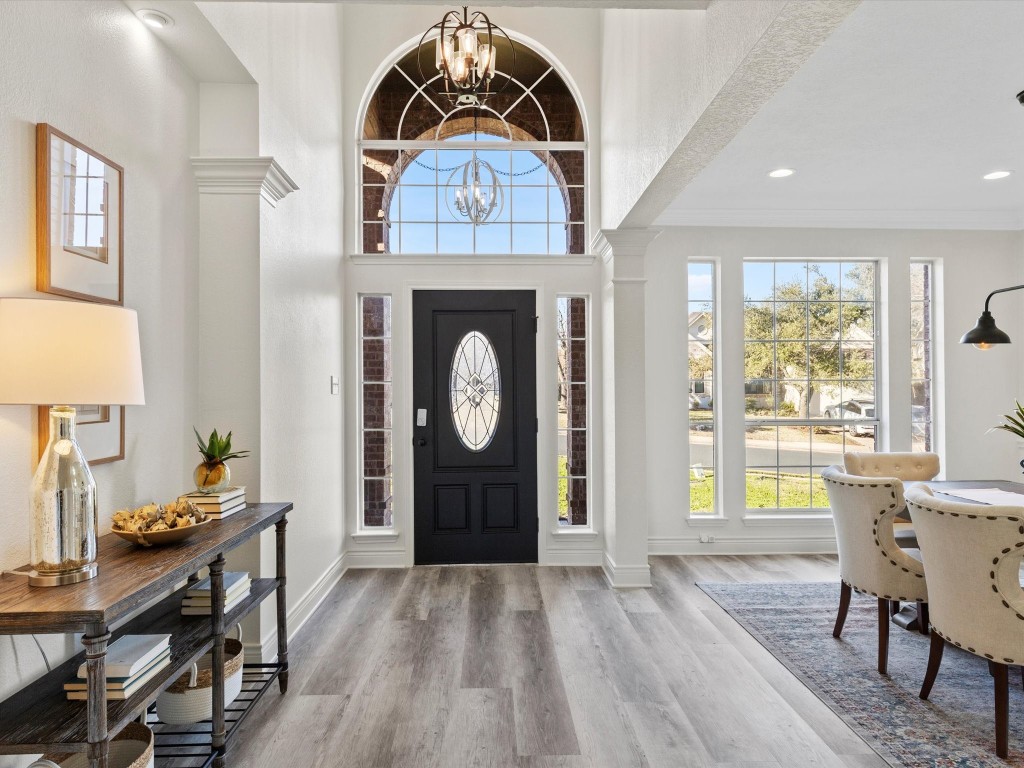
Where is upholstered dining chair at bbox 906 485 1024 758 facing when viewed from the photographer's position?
facing away from the viewer and to the right of the viewer

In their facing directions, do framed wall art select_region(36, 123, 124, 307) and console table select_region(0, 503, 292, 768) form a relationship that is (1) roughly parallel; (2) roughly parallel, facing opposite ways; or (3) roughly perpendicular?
roughly parallel

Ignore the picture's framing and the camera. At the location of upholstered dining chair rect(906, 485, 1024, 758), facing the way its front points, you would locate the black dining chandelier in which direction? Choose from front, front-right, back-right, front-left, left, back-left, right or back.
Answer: front-left

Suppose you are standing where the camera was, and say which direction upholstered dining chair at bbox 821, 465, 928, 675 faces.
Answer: facing away from the viewer and to the right of the viewer

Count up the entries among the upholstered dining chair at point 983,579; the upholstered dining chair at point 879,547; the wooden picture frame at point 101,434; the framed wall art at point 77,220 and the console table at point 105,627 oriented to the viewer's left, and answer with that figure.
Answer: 0

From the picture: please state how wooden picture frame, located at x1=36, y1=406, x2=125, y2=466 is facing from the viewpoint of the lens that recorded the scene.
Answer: facing the viewer and to the right of the viewer

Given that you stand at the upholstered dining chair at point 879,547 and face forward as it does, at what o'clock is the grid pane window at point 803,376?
The grid pane window is roughly at 10 o'clock from the upholstered dining chair.

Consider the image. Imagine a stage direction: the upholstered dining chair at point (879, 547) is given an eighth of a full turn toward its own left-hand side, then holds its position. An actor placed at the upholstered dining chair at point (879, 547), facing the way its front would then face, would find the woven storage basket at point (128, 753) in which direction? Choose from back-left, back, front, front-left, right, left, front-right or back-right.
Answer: back-left

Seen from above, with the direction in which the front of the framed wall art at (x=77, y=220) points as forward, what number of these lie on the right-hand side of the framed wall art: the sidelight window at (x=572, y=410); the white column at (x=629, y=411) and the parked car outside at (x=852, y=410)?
0

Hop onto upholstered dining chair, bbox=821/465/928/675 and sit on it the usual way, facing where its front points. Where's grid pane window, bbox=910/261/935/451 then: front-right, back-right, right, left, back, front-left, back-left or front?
front-left

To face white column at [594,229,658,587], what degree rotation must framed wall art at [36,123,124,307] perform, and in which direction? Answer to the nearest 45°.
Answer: approximately 45° to its left

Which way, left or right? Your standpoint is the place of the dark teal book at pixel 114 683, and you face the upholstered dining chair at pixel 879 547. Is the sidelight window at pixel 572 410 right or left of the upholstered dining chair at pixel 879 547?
left

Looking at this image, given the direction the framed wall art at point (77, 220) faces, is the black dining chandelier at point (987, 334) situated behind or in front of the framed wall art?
in front
